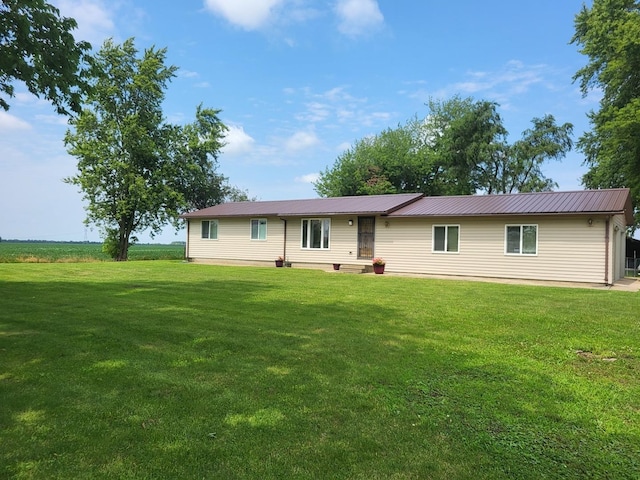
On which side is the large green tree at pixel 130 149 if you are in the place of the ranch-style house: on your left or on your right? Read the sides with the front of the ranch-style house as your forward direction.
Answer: on your right

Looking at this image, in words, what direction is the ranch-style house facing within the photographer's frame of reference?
facing the viewer and to the left of the viewer

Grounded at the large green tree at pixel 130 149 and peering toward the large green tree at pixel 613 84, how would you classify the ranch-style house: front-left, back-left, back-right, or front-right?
front-right
